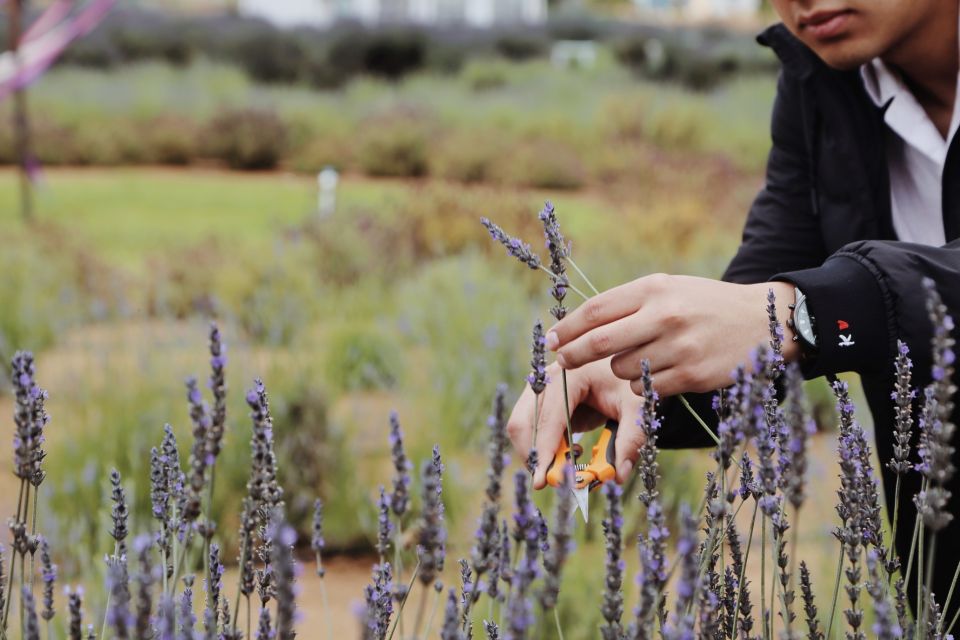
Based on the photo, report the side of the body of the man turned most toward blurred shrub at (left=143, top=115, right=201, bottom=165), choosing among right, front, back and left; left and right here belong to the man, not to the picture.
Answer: right

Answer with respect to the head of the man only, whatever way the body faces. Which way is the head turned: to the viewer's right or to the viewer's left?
to the viewer's left

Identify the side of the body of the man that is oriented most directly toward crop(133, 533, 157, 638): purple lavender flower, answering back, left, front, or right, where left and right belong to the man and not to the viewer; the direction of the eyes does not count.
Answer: front

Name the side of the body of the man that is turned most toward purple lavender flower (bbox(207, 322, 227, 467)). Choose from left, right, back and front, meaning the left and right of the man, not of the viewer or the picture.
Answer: front

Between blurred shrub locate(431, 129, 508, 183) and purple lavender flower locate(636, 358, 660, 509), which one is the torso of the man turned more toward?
the purple lavender flower

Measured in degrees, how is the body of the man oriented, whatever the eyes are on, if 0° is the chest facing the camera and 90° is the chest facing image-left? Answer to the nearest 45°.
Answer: approximately 45°

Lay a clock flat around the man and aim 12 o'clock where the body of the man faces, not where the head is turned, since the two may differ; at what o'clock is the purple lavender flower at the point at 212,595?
The purple lavender flower is roughly at 12 o'clock from the man.

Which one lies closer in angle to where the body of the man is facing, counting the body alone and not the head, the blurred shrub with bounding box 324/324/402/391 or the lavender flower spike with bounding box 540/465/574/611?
the lavender flower spike

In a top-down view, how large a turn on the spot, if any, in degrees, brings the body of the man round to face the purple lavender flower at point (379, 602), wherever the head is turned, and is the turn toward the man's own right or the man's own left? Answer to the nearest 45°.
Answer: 0° — they already face it

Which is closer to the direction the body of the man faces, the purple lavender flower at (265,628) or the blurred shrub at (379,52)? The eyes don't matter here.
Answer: the purple lavender flower

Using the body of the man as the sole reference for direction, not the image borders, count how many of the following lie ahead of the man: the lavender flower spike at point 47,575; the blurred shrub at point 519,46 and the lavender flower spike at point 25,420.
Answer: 2
